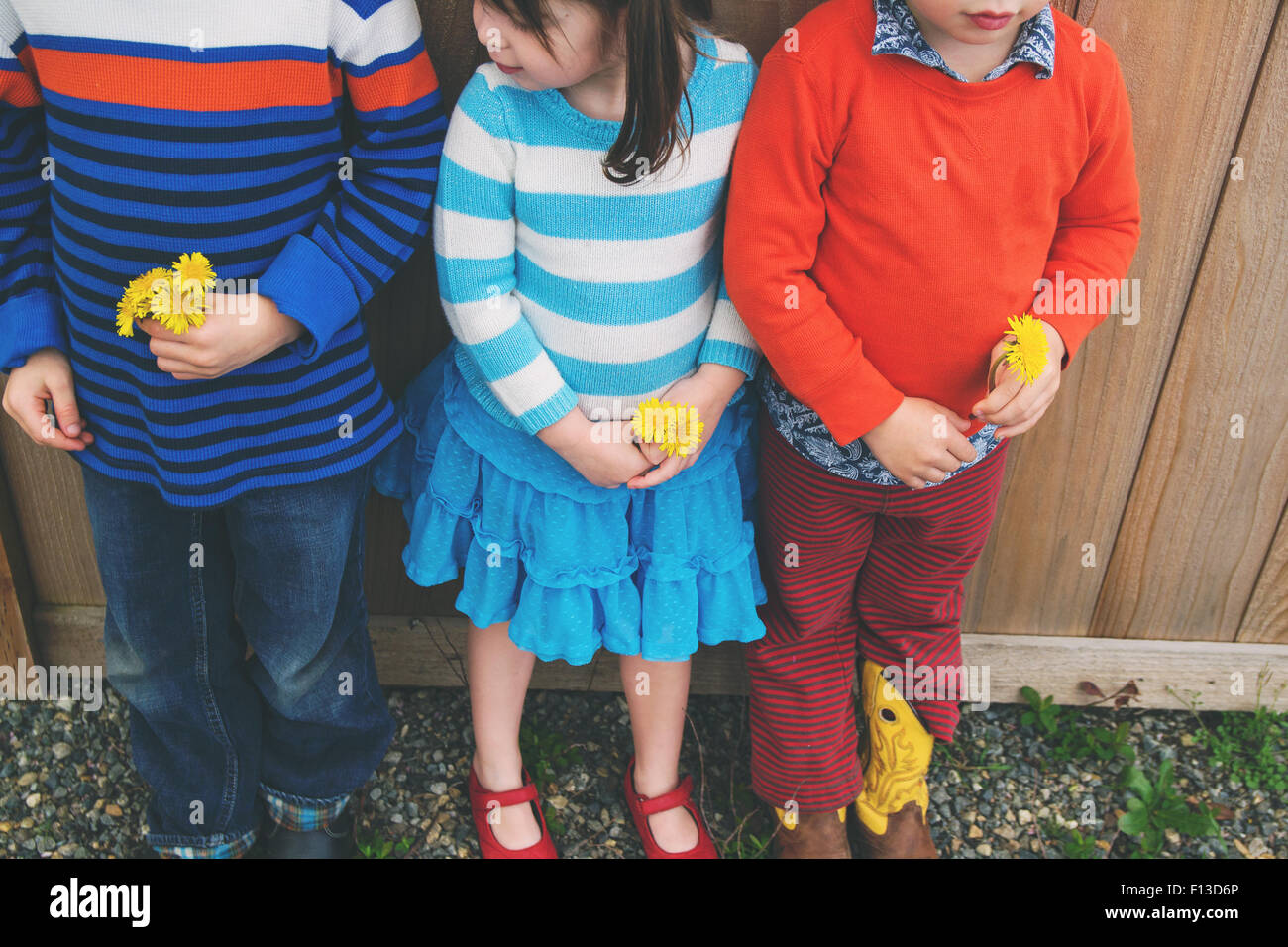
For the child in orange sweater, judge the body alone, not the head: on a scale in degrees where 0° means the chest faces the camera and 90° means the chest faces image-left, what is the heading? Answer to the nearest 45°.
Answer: approximately 0°

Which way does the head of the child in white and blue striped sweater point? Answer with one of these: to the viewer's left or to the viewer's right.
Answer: to the viewer's left
